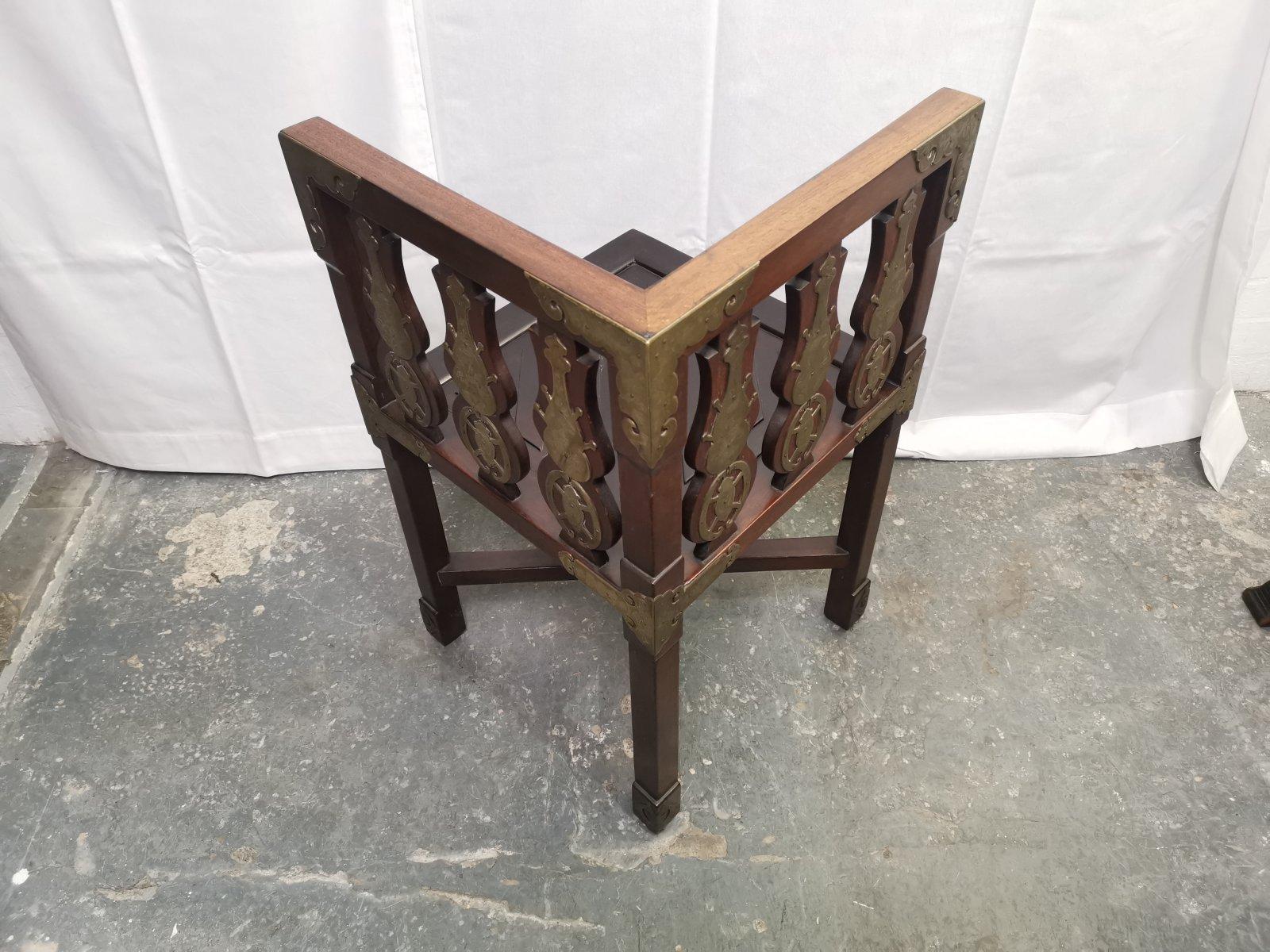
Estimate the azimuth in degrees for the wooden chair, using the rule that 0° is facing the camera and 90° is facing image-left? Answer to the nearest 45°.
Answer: approximately 180°
